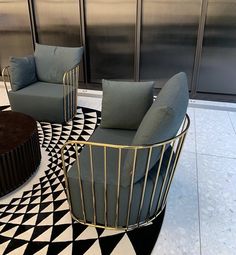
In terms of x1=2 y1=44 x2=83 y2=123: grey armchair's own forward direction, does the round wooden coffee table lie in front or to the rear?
in front

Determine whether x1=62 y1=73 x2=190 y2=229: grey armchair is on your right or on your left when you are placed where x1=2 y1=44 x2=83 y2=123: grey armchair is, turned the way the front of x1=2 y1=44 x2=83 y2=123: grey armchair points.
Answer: on your left

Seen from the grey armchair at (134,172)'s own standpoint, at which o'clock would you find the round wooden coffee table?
The round wooden coffee table is roughly at 1 o'clock from the grey armchair.

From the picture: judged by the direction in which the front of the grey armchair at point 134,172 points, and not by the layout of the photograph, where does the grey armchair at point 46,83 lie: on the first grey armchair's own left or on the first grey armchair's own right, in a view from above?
on the first grey armchair's own right

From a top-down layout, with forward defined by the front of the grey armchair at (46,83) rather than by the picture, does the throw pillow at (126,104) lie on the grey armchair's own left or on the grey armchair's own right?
on the grey armchair's own left

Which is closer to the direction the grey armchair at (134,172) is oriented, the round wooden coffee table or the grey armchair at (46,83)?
the round wooden coffee table

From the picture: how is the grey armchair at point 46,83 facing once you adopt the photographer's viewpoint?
facing the viewer and to the left of the viewer

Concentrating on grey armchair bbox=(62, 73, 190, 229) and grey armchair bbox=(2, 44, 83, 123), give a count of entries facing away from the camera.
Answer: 0
